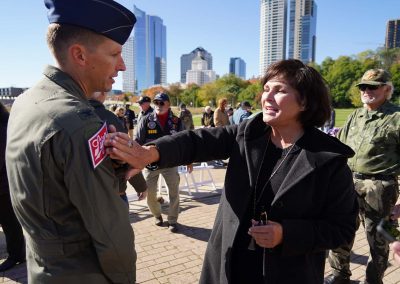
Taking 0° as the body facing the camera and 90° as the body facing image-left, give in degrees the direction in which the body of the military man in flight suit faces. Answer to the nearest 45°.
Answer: approximately 225°

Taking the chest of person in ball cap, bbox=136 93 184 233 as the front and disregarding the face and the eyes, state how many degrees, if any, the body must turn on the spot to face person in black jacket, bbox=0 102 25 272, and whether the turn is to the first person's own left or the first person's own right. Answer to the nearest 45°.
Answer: approximately 45° to the first person's own right

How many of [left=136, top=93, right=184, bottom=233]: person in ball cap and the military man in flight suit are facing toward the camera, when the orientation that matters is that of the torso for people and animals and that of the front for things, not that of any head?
1

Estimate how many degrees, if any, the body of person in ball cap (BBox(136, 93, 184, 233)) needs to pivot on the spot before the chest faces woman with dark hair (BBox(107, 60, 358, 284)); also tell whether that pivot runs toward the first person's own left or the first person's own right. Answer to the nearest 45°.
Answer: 0° — they already face them

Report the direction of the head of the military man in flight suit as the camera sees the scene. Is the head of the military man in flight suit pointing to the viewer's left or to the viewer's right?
to the viewer's right
